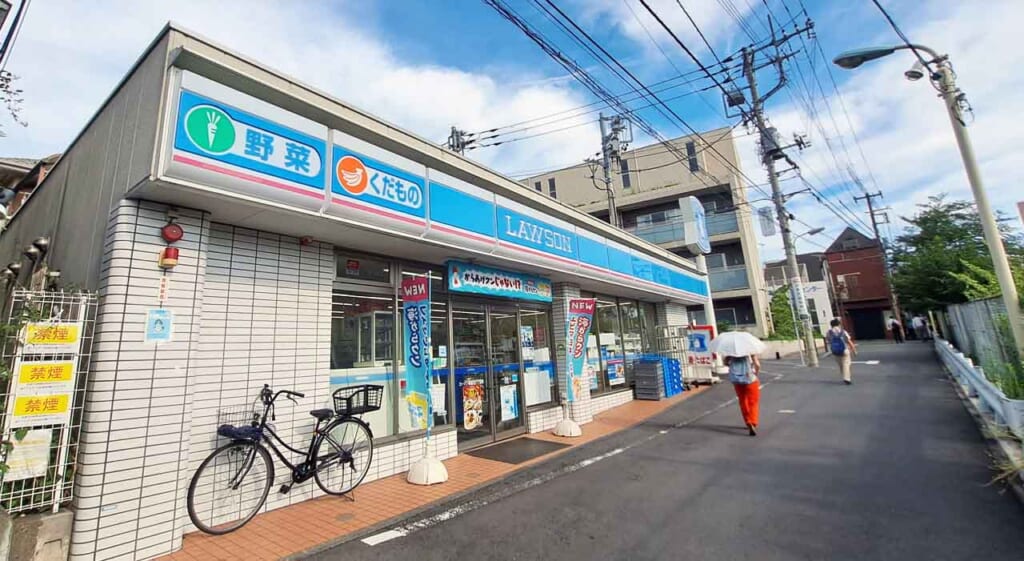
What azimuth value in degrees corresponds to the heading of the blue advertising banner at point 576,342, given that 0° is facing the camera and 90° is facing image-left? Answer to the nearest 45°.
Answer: approximately 0°

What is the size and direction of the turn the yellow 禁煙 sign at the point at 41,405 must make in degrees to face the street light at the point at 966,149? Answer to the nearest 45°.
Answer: approximately 45° to its left

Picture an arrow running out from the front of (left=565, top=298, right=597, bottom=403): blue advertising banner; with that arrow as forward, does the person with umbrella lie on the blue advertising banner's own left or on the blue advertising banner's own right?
on the blue advertising banner's own left

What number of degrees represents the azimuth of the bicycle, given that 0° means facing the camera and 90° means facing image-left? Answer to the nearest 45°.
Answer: approximately 45°

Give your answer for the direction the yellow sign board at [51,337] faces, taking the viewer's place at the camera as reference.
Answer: facing the viewer

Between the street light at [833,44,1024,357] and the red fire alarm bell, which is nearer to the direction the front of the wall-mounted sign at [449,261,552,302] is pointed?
the street light

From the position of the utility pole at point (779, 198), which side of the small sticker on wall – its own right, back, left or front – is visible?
left

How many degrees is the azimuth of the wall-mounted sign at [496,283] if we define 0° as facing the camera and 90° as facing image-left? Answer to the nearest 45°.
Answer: approximately 315°

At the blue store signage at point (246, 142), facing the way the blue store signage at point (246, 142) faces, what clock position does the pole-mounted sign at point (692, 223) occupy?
The pole-mounted sign is roughly at 10 o'clock from the blue store signage.

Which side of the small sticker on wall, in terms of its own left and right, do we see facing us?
front
